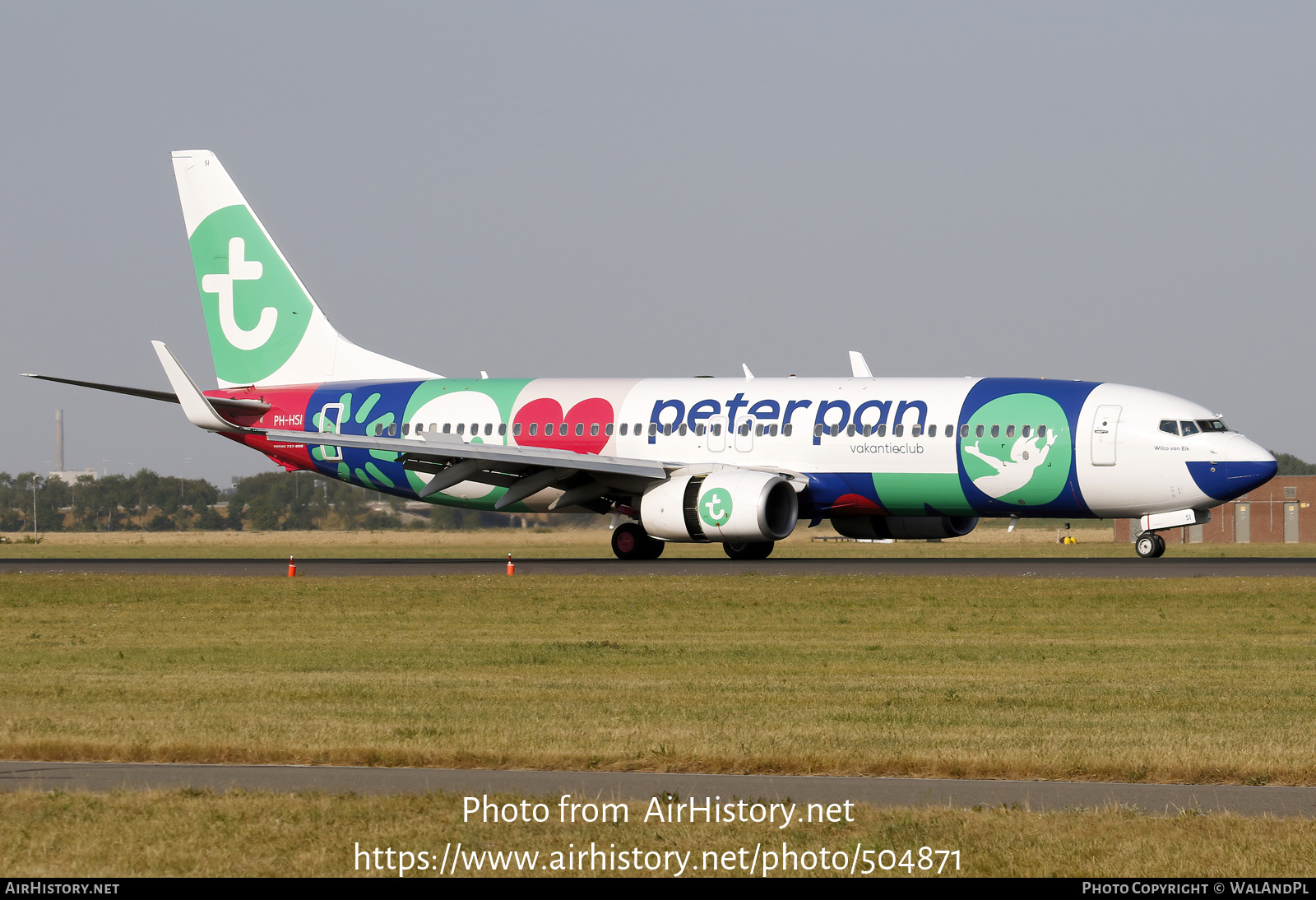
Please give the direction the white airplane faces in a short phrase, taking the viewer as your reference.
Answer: facing the viewer and to the right of the viewer
